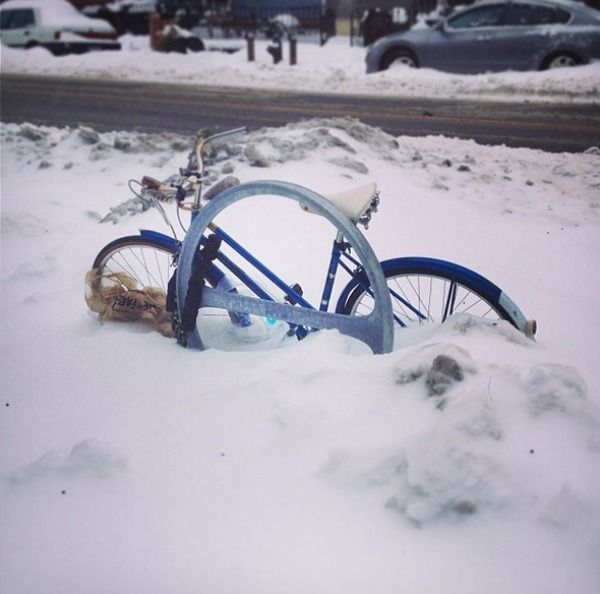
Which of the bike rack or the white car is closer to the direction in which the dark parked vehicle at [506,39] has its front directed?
the white car

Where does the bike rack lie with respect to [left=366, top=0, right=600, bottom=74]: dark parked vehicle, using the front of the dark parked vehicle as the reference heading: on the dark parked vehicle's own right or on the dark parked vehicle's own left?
on the dark parked vehicle's own left

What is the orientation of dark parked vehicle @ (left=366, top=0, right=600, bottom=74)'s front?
to the viewer's left

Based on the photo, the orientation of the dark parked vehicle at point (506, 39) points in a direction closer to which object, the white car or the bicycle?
the white car

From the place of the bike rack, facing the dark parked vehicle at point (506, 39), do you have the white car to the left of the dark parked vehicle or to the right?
left

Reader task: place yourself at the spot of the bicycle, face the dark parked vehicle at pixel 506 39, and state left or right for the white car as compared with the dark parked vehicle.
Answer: left

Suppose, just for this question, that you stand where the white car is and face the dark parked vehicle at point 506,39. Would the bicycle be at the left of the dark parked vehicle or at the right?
right

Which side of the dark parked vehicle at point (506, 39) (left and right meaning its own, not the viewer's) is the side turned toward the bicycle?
left

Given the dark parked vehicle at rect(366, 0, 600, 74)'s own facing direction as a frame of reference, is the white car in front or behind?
in front
